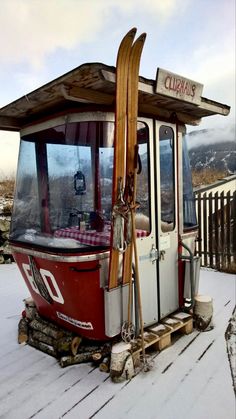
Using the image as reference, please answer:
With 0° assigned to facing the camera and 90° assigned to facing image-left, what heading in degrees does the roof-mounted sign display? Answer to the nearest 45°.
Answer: approximately 315°

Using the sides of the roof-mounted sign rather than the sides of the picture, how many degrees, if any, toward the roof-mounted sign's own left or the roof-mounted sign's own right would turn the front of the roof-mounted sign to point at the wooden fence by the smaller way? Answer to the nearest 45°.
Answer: approximately 135° to the roof-mounted sign's own left
